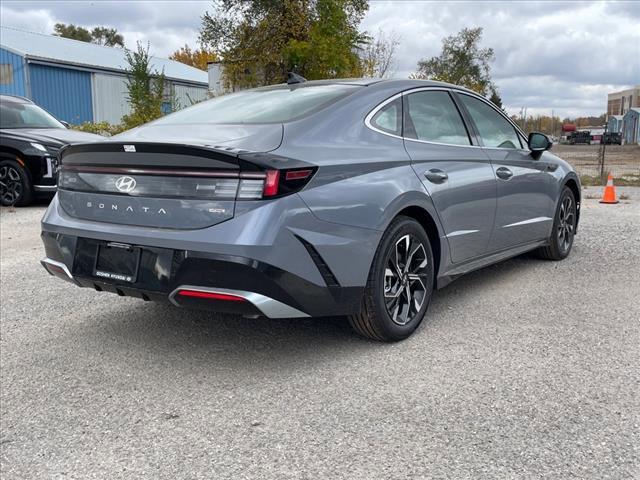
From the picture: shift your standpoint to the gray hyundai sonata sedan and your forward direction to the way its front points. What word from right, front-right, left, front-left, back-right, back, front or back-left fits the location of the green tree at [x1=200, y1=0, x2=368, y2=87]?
front-left

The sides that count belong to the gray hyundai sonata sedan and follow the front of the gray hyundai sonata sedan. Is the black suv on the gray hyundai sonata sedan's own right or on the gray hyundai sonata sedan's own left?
on the gray hyundai sonata sedan's own left

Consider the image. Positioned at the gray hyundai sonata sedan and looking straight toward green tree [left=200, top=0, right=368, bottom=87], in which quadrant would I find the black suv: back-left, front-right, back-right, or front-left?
front-left

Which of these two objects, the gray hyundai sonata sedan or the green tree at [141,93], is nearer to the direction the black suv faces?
the gray hyundai sonata sedan

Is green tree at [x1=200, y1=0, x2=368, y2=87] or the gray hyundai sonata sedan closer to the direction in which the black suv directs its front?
the gray hyundai sonata sedan

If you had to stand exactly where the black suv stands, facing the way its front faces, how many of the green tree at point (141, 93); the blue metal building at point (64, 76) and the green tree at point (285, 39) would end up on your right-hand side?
0

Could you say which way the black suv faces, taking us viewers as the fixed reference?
facing the viewer and to the right of the viewer

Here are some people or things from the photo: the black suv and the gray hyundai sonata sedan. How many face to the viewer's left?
0

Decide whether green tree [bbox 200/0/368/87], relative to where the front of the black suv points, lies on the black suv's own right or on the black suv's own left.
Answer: on the black suv's own left

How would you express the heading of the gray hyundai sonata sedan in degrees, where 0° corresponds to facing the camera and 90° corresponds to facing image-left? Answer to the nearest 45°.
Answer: approximately 225°

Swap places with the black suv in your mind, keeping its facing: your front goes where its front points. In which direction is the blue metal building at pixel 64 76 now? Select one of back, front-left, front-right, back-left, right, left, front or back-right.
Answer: back-left

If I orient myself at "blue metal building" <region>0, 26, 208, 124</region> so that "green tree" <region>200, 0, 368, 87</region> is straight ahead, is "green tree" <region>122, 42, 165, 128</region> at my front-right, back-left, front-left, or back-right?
front-right

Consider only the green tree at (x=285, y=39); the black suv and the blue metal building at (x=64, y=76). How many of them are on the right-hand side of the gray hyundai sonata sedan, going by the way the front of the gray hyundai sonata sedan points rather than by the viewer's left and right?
0

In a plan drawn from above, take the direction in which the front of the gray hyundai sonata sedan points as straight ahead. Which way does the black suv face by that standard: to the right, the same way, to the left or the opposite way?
to the right
